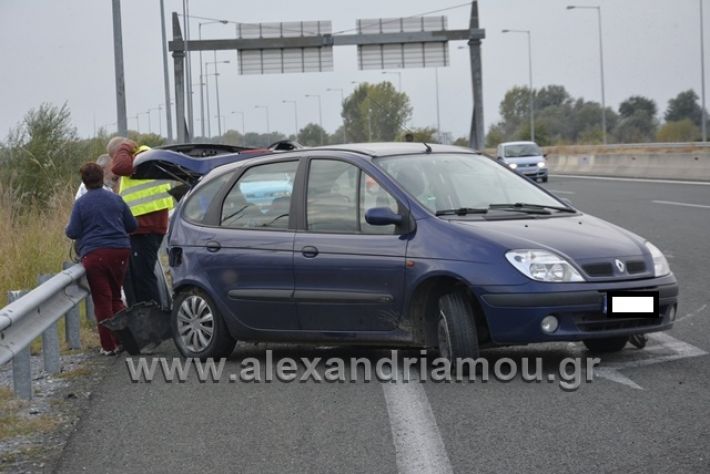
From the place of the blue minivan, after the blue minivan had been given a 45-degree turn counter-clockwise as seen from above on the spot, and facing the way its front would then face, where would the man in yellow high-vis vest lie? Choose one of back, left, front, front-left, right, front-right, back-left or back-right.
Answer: back-left

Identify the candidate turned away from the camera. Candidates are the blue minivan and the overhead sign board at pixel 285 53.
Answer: the overhead sign board

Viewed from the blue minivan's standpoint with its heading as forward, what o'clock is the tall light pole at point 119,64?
The tall light pole is roughly at 7 o'clock from the blue minivan.

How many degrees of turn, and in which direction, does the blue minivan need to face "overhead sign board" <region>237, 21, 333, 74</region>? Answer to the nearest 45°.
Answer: approximately 135° to its left

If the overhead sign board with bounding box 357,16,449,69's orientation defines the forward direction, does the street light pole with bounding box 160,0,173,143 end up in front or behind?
behind

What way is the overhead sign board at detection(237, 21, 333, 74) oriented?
away from the camera

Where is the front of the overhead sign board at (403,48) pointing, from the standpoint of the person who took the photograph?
facing away from the viewer

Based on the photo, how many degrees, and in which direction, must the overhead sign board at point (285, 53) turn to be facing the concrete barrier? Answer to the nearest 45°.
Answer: approximately 135° to its right

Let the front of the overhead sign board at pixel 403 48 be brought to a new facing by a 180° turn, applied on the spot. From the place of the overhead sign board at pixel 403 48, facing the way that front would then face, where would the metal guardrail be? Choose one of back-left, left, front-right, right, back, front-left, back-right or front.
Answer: front

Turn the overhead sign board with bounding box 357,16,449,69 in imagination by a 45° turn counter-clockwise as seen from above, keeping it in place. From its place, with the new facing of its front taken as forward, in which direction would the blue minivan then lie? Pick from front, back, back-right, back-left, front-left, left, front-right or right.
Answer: back-left

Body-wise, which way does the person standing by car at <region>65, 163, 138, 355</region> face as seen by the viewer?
away from the camera

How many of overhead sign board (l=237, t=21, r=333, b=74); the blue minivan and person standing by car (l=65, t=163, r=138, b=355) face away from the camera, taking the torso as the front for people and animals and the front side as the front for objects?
2

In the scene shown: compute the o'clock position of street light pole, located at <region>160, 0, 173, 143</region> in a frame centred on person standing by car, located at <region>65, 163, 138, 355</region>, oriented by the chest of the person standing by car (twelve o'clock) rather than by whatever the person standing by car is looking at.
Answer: The street light pole is roughly at 12 o'clock from the person standing by car.

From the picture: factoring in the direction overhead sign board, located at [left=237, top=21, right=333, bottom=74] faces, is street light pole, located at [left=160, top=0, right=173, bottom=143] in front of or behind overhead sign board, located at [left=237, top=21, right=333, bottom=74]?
behind

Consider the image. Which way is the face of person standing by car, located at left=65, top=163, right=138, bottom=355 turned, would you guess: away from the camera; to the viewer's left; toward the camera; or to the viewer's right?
away from the camera
